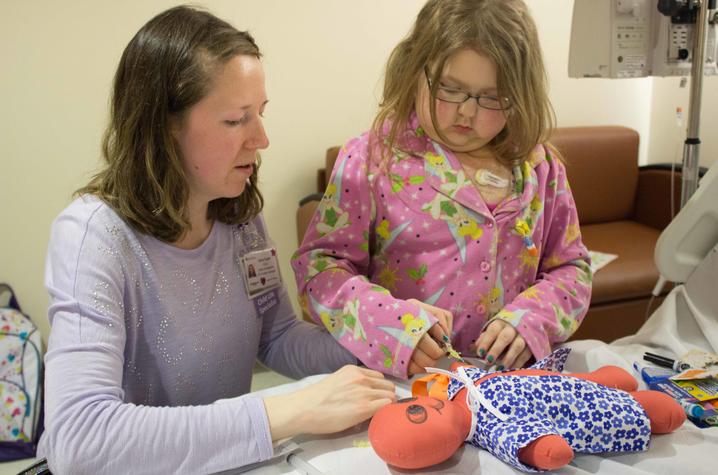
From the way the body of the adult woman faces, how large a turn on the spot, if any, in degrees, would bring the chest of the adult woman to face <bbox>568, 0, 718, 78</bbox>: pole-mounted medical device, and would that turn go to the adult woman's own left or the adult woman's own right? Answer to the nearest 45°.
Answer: approximately 90° to the adult woman's own left

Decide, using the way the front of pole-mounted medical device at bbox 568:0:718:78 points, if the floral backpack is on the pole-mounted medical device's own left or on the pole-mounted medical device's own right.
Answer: on the pole-mounted medical device's own right

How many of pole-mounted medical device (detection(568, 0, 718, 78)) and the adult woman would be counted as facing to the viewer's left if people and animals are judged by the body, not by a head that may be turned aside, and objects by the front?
0

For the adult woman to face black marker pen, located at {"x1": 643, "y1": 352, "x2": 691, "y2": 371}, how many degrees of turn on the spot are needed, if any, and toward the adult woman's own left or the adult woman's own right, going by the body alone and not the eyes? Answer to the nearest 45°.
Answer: approximately 45° to the adult woman's own left

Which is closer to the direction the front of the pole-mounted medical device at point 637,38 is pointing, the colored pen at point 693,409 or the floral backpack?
the colored pen

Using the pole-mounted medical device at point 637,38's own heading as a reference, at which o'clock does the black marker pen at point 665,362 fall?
The black marker pen is roughly at 12 o'clock from the pole-mounted medical device.

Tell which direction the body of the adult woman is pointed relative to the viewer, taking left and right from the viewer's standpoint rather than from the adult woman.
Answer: facing the viewer and to the right of the viewer

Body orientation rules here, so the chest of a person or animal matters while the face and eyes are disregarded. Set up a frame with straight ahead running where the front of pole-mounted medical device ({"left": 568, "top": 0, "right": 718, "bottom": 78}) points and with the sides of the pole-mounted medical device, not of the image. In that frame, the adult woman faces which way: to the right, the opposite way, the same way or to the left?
to the left

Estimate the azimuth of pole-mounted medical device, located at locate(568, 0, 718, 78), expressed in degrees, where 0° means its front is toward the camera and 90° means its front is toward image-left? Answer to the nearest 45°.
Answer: approximately 0°

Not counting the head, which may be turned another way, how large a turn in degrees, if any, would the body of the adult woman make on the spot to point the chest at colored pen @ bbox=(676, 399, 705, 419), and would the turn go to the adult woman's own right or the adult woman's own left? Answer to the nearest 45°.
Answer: approximately 45° to the adult woman's own left

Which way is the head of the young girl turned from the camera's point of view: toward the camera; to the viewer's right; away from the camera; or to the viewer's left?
toward the camera

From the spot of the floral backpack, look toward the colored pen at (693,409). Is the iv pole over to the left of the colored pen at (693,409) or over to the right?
left

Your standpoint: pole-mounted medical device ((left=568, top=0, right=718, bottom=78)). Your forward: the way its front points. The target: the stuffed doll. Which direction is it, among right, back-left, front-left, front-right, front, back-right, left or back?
front
